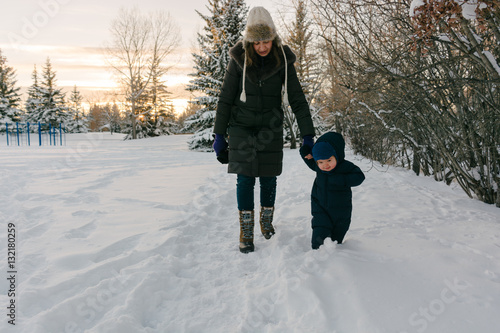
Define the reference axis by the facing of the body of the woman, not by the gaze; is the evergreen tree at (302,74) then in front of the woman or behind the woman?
behind

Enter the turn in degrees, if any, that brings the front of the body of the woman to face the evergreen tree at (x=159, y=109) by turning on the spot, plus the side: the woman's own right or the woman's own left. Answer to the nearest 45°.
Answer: approximately 180°

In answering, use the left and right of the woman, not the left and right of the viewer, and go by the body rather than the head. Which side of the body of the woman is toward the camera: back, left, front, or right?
front

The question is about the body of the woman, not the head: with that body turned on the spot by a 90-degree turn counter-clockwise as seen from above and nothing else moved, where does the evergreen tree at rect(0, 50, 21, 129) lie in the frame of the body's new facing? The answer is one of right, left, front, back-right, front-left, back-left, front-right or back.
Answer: back-left

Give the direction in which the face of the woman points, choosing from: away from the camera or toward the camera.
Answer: toward the camera

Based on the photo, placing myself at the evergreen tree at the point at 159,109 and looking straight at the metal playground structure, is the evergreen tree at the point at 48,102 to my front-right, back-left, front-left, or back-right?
front-right

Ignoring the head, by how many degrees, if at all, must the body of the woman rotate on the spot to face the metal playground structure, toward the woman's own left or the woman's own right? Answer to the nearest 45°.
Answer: approximately 135° to the woman's own right

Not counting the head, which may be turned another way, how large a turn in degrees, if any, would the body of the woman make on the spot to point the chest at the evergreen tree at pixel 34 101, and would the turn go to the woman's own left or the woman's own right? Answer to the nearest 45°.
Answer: approximately 135° to the woman's own right

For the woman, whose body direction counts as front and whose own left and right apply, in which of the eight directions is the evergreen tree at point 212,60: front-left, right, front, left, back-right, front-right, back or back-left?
back
